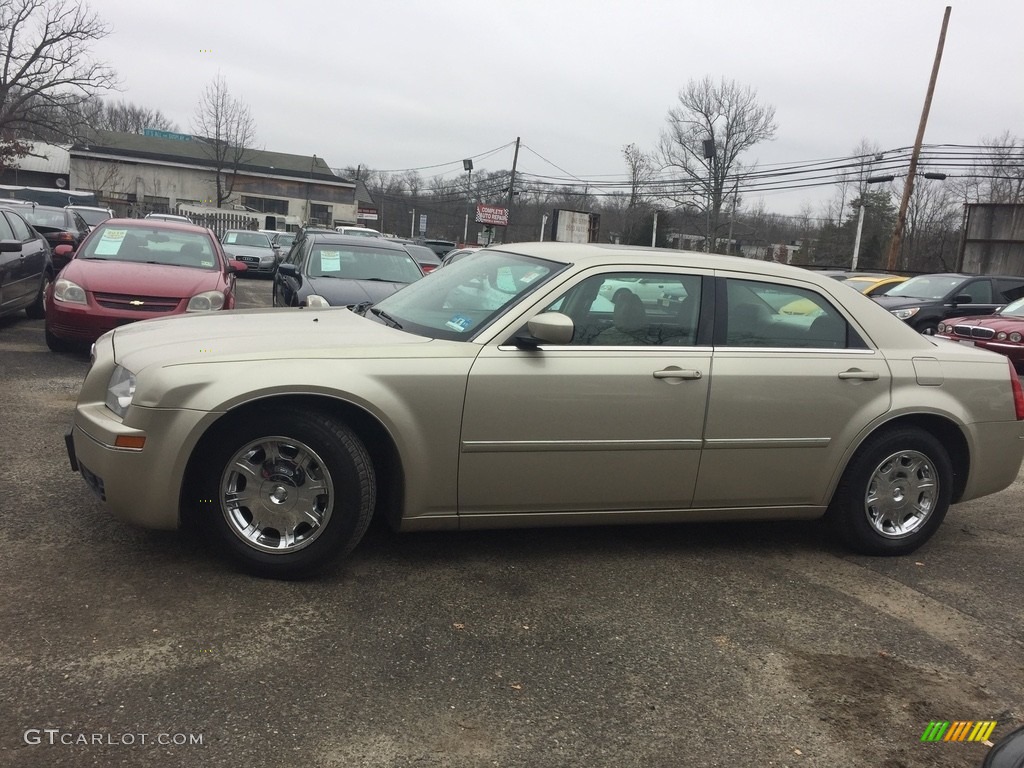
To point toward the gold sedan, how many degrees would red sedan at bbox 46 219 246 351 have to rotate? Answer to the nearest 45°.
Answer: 0° — it already faces it

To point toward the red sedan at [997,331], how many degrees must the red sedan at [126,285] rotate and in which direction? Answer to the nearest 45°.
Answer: approximately 90° to its left

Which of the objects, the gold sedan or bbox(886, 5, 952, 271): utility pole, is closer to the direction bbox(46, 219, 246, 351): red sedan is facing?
the gold sedan

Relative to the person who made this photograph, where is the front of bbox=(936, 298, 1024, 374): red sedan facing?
facing the viewer and to the left of the viewer

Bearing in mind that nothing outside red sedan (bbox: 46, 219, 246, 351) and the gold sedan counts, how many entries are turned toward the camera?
1

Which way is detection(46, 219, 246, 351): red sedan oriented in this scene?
toward the camera

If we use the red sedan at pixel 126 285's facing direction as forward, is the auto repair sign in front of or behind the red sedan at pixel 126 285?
behind

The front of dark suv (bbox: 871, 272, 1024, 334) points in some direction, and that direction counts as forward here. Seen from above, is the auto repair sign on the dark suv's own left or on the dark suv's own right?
on the dark suv's own right

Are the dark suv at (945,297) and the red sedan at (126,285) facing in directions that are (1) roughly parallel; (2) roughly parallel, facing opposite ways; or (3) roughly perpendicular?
roughly perpendicular

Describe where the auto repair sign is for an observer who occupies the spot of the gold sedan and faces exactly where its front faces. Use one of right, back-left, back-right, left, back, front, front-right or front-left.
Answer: right

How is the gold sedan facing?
to the viewer's left

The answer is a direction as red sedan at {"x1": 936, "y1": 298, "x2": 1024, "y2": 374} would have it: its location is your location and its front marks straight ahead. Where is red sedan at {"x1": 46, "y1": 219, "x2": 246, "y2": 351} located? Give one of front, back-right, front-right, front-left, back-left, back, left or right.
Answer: front
